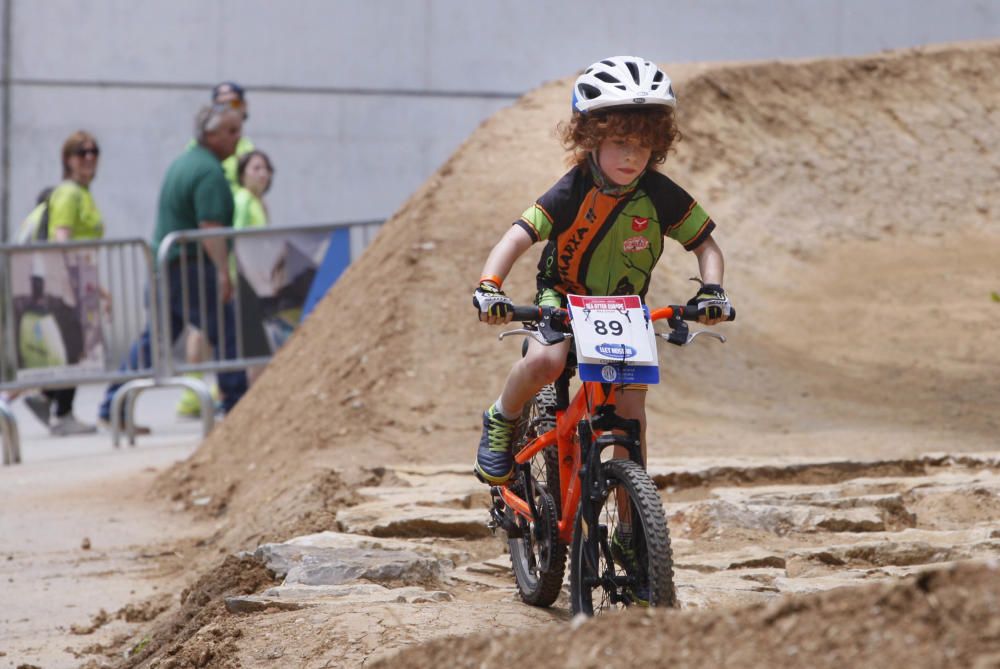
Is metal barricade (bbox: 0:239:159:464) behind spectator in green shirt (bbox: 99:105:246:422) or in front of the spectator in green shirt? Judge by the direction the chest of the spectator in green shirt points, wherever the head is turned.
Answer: behind

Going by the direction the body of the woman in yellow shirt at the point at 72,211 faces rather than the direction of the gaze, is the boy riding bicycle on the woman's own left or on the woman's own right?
on the woman's own right

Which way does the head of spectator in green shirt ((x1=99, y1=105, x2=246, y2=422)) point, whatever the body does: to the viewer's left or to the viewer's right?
to the viewer's right

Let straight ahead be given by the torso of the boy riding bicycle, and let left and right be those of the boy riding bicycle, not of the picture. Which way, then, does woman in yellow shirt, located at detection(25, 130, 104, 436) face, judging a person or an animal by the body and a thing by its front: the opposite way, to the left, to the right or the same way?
to the left

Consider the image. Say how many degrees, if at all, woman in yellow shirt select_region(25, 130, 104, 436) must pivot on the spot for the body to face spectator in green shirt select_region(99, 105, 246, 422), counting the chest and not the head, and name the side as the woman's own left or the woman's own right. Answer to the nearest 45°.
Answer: approximately 45° to the woman's own right

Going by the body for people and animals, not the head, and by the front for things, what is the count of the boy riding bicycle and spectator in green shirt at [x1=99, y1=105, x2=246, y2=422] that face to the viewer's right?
1

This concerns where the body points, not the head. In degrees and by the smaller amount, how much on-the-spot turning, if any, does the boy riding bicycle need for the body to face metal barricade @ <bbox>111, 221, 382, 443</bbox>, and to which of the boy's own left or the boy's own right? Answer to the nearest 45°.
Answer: approximately 135° to the boy's own right

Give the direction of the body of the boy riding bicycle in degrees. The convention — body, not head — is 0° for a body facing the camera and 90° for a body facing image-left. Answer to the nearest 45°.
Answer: approximately 0°

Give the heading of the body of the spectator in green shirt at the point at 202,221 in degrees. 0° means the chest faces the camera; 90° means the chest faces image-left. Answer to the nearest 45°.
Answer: approximately 270°

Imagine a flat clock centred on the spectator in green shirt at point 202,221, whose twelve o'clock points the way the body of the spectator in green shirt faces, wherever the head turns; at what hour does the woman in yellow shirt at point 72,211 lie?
The woman in yellow shirt is roughly at 7 o'clock from the spectator in green shirt.

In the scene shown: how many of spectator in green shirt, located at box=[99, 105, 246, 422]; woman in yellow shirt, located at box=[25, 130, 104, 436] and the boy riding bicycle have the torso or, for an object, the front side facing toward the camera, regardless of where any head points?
1
